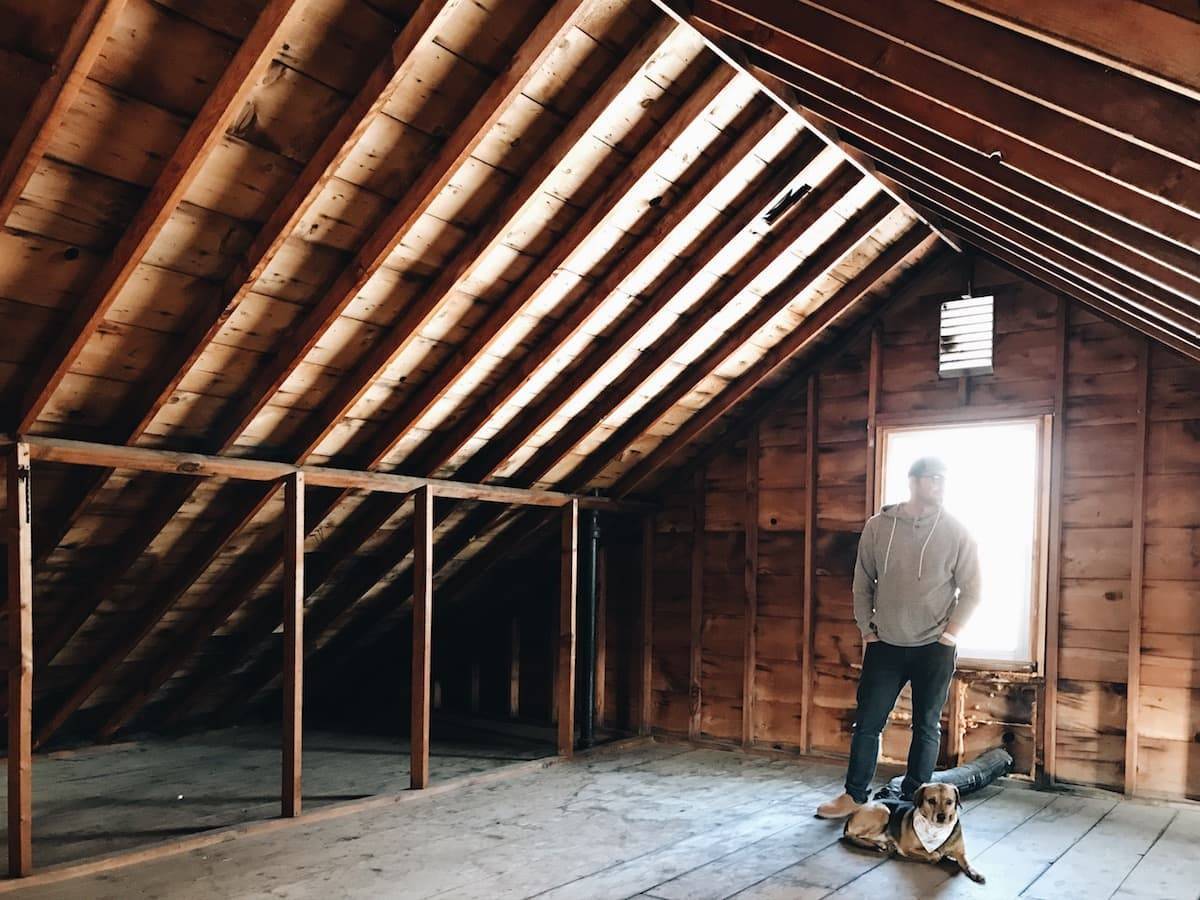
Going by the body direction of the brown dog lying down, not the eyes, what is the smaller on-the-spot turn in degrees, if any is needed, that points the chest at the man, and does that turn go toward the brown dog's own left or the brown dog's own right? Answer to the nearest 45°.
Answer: approximately 135° to the brown dog's own left

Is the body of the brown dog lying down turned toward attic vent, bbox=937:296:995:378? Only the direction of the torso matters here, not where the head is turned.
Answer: no

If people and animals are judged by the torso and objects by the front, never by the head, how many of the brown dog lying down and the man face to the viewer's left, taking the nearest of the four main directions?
0

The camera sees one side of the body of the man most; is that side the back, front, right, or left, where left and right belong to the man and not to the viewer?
front

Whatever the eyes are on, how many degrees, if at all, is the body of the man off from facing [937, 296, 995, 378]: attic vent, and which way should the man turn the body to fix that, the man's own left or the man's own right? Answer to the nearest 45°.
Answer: approximately 180°

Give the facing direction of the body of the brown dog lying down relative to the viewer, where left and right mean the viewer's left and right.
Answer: facing the viewer and to the right of the viewer

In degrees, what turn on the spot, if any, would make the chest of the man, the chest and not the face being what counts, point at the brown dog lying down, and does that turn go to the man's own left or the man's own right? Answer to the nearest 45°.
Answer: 0° — they already face it
